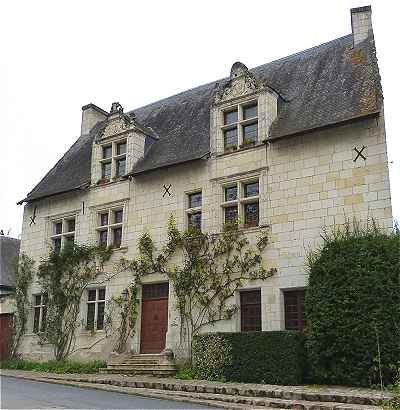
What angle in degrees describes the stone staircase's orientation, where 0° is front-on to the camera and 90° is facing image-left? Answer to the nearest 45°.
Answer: approximately 45°

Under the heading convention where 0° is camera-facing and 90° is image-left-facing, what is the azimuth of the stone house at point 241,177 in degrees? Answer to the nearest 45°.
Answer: approximately 45°

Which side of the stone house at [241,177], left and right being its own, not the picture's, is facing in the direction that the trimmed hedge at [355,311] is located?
left

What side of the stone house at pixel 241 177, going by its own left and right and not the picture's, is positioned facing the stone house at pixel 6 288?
right

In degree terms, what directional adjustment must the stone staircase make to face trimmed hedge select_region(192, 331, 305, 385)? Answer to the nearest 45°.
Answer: approximately 90° to its left

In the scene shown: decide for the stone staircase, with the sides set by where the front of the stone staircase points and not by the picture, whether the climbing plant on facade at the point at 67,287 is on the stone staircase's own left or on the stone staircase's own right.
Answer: on the stone staircase's own right
